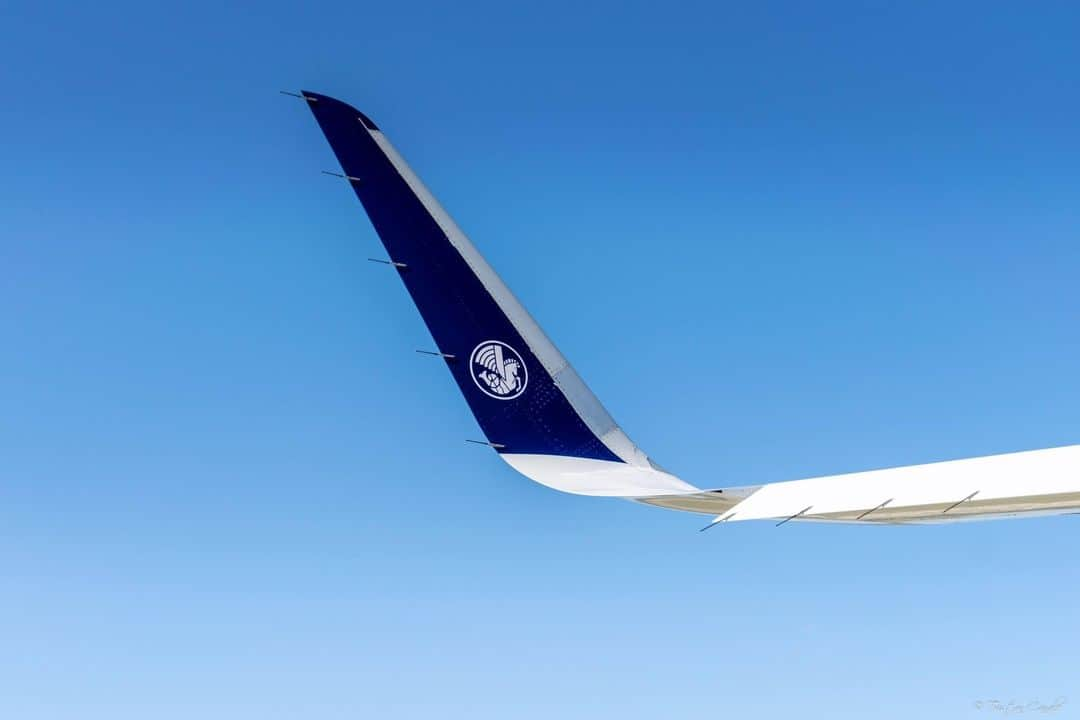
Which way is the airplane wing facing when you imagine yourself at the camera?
facing away from the viewer and to the right of the viewer
